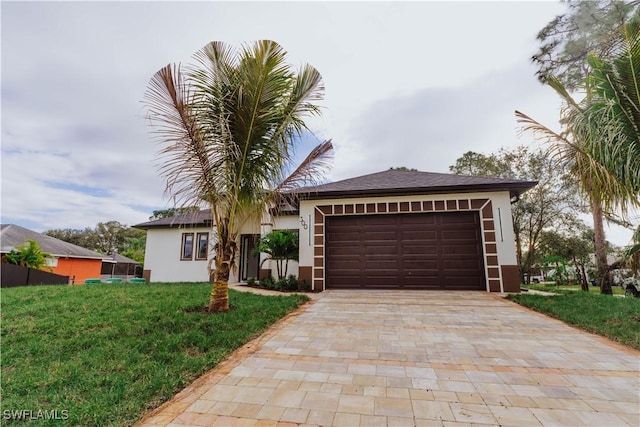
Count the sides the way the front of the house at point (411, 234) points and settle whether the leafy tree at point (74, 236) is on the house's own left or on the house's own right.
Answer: on the house's own right

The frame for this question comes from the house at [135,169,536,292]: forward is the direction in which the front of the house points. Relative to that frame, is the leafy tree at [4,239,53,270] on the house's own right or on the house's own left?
on the house's own right

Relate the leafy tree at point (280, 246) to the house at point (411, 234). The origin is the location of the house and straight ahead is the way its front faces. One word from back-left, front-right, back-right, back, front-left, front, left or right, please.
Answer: right

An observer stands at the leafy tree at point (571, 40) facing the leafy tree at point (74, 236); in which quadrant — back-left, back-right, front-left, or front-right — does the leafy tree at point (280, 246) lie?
front-left

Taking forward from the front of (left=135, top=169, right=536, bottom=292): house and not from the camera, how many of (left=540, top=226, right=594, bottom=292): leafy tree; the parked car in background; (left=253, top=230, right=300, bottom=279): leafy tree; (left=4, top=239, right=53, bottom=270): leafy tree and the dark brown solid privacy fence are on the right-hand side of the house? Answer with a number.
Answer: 3

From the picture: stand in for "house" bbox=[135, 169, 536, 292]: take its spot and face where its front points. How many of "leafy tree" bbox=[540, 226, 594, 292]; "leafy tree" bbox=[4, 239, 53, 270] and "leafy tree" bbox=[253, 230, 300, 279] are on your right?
2

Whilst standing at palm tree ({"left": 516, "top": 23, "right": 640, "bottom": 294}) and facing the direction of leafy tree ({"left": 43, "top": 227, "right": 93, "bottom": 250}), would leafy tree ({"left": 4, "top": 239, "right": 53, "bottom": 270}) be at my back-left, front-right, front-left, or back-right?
front-left

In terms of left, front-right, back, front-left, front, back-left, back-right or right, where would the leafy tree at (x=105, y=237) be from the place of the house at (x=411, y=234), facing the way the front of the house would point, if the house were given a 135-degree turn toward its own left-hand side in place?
left

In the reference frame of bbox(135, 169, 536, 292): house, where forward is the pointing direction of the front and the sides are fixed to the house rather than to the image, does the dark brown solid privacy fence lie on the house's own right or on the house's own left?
on the house's own right

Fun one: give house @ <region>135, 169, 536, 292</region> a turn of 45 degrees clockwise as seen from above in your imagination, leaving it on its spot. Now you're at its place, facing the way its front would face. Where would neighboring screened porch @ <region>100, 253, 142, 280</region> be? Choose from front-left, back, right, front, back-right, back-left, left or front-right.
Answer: right

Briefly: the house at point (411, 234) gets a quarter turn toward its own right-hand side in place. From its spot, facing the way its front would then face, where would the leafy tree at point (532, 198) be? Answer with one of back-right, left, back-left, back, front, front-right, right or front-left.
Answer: back-right

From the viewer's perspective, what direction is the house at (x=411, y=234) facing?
toward the camera

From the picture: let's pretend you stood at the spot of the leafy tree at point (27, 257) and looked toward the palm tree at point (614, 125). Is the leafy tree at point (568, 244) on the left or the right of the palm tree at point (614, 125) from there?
left

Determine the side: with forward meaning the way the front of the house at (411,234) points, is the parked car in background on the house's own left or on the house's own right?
on the house's own left
